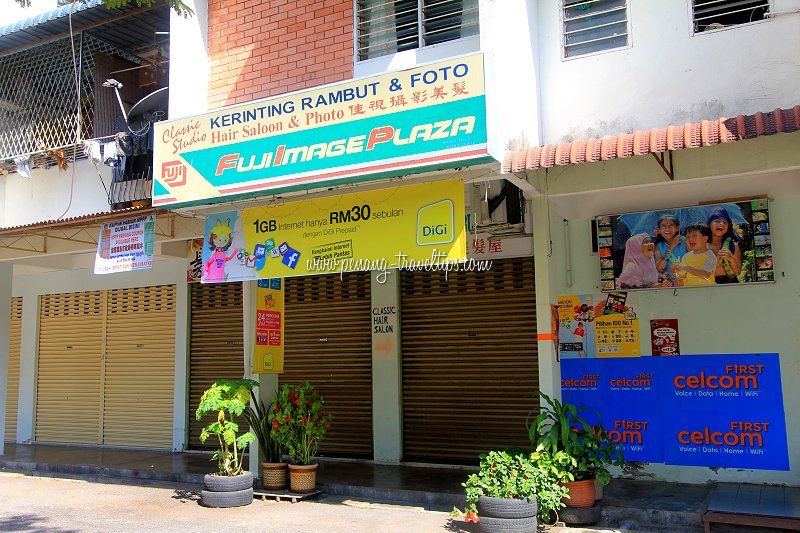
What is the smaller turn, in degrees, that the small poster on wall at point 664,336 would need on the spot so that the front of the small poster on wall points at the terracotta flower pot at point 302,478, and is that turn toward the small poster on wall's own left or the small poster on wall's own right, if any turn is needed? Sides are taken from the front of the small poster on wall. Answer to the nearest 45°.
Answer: approximately 90° to the small poster on wall's own right

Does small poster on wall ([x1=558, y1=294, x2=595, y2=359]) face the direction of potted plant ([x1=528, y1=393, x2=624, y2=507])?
yes

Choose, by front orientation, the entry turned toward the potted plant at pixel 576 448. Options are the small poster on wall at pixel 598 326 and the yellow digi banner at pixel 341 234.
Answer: the small poster on wall

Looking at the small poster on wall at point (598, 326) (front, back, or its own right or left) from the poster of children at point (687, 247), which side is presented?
left

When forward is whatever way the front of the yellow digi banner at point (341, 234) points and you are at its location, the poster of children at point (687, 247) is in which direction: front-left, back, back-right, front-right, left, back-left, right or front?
back-left

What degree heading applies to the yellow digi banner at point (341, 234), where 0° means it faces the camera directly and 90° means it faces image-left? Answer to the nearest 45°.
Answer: approximately 45°

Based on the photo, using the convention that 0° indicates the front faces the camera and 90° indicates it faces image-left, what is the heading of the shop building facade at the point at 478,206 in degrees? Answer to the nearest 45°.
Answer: approximately 45°

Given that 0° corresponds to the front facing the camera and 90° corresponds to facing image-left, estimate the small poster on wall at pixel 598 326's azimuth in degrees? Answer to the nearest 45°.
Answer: approximately 0°

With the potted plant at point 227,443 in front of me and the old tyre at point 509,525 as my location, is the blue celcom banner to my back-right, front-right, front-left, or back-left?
back-right
